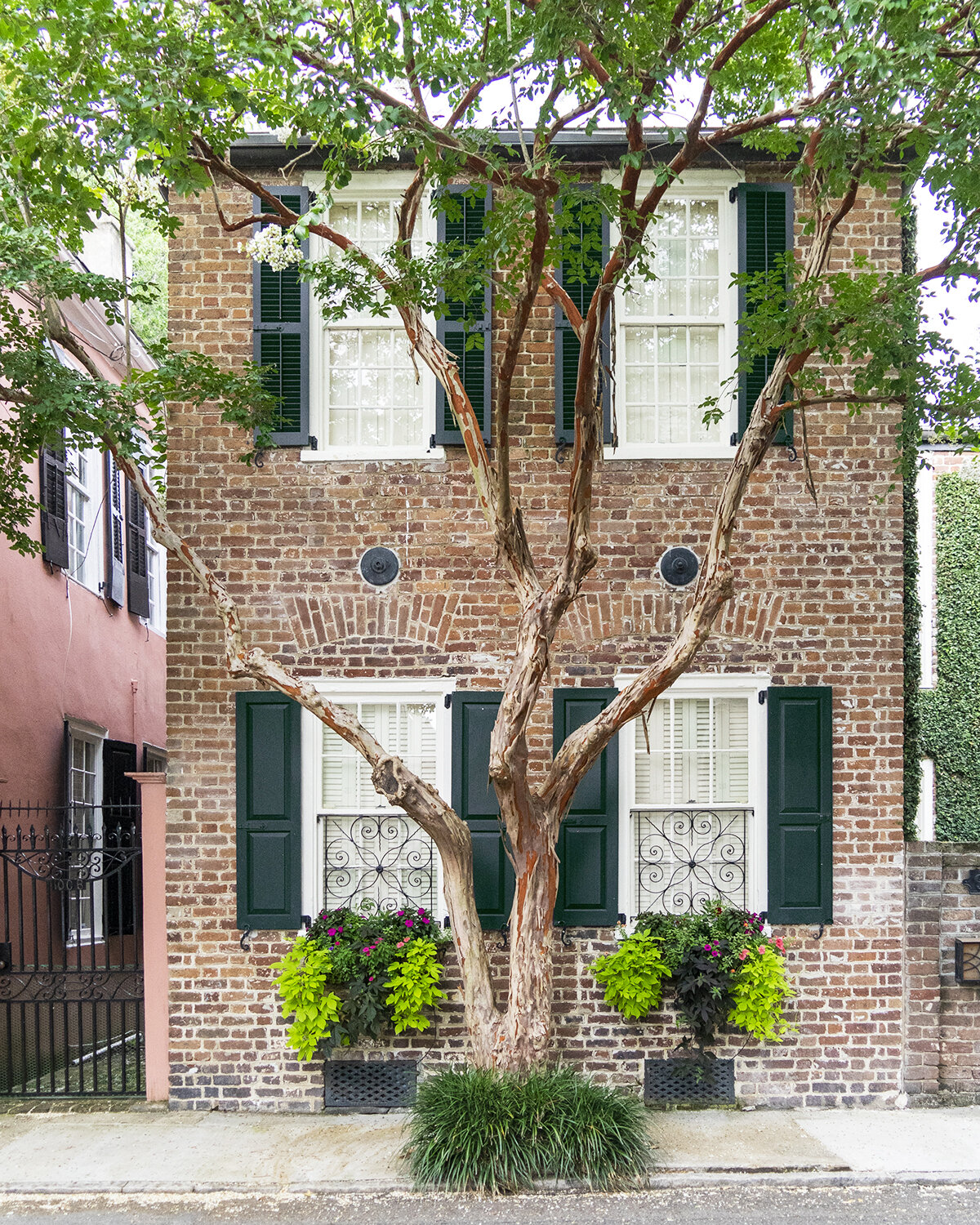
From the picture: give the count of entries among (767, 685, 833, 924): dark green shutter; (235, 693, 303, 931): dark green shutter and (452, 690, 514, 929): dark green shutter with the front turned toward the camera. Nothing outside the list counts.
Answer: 3

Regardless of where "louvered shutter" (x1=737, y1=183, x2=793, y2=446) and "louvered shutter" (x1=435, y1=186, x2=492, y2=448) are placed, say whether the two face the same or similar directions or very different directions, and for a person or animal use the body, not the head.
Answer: same or similar directions

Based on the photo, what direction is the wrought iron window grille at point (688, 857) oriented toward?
toward the camera

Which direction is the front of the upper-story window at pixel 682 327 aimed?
toward the camera

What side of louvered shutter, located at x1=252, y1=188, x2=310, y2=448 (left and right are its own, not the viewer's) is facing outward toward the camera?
front

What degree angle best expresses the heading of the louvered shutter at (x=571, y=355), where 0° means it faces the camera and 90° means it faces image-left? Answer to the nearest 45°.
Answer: approximately 0°

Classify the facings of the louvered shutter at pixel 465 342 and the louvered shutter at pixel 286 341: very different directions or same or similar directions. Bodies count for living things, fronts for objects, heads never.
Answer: same or similar directions

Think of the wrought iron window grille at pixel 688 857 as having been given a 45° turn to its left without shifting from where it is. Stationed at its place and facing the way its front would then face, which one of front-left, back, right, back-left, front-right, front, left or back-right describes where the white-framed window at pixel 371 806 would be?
back-right
